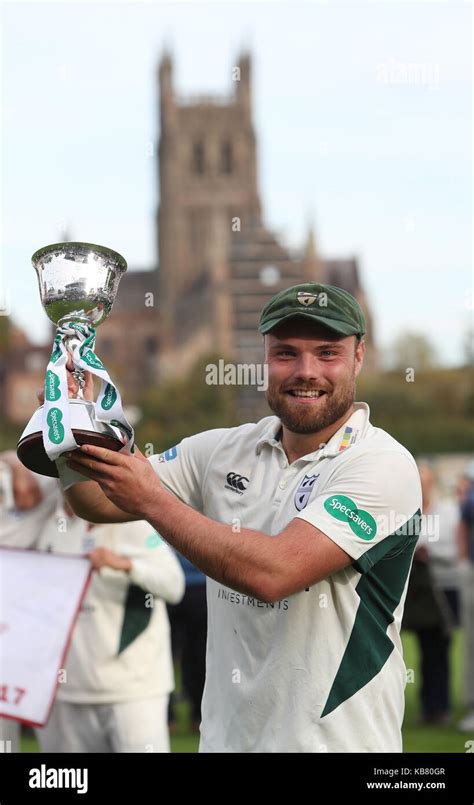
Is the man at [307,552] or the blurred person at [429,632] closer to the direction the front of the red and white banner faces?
the man

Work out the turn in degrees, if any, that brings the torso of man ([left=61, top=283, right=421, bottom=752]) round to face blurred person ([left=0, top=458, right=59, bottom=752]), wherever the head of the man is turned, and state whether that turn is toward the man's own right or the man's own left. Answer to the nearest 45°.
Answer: approximately 135° to the man's own right

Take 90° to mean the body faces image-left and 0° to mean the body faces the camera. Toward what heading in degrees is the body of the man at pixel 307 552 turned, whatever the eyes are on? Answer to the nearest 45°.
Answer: approximately 45°

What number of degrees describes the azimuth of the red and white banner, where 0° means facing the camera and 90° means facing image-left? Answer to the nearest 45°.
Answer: approximately 0°
